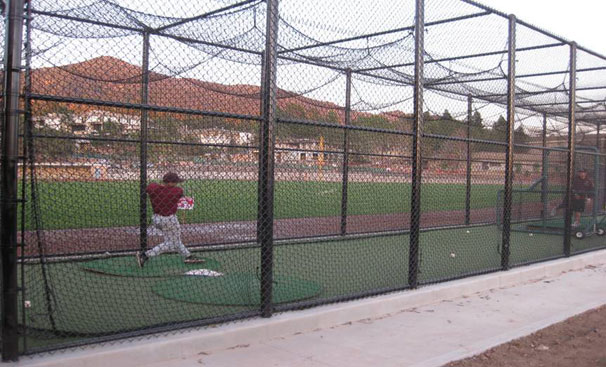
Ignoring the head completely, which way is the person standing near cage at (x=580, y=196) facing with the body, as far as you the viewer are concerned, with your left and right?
facing the viewer and to the left of the viewer

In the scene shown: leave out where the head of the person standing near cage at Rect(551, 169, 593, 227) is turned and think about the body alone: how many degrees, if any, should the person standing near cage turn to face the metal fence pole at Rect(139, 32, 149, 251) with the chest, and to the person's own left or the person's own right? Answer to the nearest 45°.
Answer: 0° — they already face it

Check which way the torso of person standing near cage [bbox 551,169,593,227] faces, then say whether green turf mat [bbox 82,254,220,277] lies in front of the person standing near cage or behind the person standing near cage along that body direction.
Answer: in front

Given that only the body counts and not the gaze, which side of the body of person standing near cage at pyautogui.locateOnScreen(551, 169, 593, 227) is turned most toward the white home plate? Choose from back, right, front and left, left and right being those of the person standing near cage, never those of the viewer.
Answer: front

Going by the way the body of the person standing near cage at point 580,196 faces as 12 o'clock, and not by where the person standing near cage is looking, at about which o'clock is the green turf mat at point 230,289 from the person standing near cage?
The green turf mat is roughly at 11 o'clock from the person standing near cage.

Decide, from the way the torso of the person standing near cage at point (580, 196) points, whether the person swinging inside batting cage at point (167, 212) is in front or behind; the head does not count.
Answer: in front
